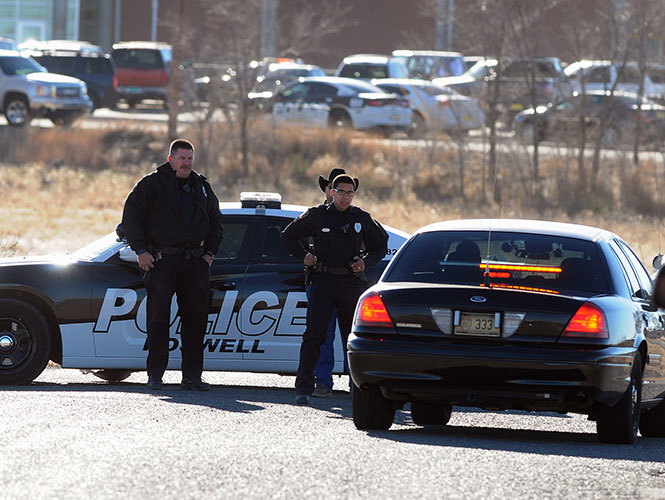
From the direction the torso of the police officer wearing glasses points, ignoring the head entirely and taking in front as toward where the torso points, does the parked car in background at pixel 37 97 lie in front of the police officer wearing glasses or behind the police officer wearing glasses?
behind

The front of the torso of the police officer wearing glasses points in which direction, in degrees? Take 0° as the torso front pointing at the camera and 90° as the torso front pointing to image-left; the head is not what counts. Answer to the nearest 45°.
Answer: approximately 0°

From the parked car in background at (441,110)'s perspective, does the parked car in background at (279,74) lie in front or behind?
in front

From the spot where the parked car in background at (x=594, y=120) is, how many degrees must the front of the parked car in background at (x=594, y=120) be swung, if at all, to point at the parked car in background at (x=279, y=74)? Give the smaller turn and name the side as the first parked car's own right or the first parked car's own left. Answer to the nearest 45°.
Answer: approximately 45° to the first parked car's own right

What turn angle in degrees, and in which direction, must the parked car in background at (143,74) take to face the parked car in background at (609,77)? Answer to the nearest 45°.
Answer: approximately 135° to its right

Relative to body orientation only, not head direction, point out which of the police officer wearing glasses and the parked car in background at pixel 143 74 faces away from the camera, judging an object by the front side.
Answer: the parked car in background

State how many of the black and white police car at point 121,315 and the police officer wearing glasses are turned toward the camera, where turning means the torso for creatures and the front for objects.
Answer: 1

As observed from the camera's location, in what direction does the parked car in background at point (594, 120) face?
facing to the left of the viewer

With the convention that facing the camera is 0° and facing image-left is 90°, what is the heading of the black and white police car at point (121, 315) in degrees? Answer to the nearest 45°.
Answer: approximately 90°

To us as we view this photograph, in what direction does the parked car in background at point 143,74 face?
facing away from the viewer

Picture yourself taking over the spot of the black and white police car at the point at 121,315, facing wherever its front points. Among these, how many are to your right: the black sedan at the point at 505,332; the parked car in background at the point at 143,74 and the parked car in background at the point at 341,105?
2
